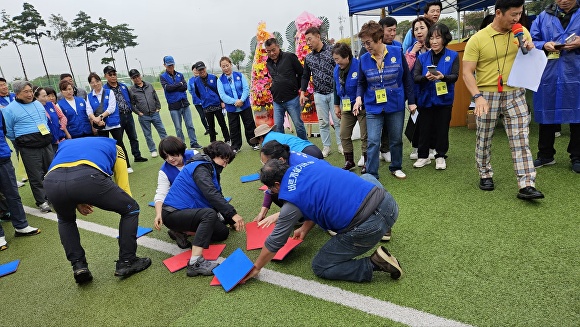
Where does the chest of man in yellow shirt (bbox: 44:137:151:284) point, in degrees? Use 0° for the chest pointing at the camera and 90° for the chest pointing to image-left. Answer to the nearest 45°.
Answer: approximately 225°

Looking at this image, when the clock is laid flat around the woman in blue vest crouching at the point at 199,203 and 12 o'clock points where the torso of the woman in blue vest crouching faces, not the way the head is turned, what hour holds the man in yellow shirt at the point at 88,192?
The man in yellow shirt is roughly at 6 o'clock from the woman in blue vest crouching.

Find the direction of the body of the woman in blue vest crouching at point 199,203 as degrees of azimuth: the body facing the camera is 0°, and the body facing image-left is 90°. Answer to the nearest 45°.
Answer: approximately 270°

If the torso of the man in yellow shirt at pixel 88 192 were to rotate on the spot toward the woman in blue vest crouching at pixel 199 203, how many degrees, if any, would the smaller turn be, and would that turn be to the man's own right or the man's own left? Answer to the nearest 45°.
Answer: approximately 45° to the man's own right

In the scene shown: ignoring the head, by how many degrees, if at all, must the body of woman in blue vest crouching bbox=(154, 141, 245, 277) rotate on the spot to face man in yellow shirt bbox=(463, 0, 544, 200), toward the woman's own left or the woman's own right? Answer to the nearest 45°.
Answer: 0° — they already face them

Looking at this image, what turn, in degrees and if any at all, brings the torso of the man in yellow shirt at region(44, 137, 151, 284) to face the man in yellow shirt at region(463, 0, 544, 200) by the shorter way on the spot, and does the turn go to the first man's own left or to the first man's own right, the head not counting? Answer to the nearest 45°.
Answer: approximately 45° to the first man's own right

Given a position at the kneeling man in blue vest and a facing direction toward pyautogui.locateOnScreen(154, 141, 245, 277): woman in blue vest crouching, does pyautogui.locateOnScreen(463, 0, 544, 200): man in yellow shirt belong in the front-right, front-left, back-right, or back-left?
back-right
